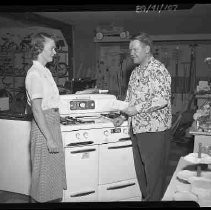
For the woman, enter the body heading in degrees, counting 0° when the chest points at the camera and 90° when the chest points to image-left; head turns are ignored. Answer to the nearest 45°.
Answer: approximately 270°

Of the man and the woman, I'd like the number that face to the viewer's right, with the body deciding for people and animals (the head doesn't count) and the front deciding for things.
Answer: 1

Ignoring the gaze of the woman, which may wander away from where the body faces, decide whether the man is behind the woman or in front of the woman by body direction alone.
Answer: in front

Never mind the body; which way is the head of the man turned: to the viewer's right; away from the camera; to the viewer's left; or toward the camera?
to the viewer's left

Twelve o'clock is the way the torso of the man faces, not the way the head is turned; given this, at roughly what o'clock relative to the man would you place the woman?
The woman is roughly at 1 o'clock from the man.

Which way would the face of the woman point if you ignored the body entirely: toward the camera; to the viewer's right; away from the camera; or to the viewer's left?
to the viewer's right

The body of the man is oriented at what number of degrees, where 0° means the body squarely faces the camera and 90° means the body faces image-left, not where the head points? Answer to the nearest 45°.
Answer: approximately 45°
